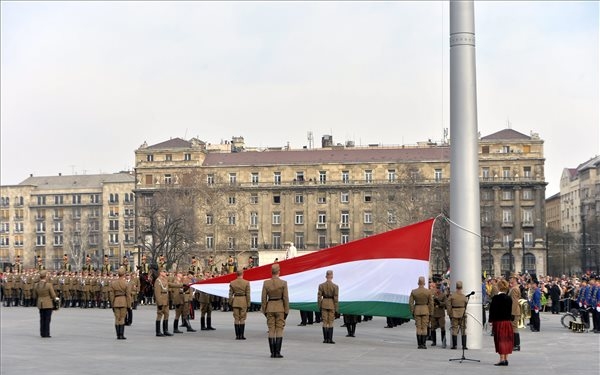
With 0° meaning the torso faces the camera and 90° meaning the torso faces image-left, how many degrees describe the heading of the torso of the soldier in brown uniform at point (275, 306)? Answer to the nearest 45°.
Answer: approximately 180°

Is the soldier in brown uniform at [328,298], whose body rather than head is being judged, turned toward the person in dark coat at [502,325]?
no

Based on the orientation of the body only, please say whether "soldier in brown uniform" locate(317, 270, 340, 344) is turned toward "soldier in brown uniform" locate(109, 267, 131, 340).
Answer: no

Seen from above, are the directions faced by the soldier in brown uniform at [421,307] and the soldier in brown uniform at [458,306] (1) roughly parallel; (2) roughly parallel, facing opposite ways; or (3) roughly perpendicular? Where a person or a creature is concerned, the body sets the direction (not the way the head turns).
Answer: roughly parallel

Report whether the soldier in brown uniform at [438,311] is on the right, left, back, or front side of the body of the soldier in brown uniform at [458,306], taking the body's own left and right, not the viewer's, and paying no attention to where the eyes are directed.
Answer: front

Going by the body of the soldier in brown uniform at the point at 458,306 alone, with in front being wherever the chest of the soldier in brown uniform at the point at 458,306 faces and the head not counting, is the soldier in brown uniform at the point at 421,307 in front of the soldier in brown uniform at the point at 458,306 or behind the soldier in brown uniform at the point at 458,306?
in front

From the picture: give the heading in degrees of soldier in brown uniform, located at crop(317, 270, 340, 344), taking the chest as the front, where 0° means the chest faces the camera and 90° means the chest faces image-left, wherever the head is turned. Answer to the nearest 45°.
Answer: approximately 180°

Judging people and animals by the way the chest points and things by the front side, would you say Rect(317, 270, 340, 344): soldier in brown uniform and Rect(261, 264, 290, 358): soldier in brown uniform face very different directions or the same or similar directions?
same or similar directions
